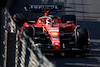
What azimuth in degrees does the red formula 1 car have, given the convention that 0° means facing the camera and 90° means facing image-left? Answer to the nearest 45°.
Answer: approximately 0°
